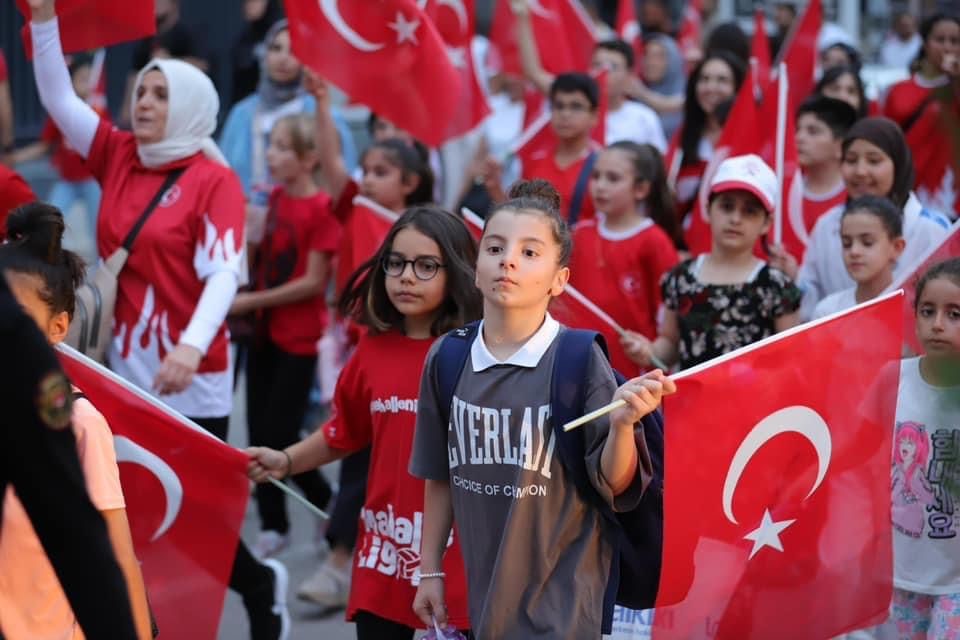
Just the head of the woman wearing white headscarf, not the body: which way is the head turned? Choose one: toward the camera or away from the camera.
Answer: toward the camera

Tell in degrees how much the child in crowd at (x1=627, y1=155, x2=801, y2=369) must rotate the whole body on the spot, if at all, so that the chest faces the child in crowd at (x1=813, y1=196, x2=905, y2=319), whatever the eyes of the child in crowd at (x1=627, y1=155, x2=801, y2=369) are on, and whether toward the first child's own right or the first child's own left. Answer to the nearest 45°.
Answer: approximately 90° to the first child's own left

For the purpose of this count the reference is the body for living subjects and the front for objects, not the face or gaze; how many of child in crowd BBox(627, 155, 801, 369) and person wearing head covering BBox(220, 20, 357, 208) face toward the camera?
2

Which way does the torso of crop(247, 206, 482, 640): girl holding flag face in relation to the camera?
toward the camera

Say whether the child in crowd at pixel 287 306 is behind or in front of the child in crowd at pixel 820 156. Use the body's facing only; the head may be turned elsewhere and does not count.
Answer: in front

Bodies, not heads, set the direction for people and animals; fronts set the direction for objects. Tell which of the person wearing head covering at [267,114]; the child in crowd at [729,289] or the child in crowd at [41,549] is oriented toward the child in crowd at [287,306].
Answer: the person wearing head covering

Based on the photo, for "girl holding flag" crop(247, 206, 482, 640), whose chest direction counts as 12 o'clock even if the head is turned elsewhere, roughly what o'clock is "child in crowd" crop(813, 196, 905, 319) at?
The child in crowd is roughly at 8 o'clock from the girl holding flag.

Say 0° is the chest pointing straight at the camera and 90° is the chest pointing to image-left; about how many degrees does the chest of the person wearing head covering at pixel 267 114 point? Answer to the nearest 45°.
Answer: approximately 0°

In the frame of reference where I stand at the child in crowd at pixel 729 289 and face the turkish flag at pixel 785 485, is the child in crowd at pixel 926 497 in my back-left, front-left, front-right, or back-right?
front-left

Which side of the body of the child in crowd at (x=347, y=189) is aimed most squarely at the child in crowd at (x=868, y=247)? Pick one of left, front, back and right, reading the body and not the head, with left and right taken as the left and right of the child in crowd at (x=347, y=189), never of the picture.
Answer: left

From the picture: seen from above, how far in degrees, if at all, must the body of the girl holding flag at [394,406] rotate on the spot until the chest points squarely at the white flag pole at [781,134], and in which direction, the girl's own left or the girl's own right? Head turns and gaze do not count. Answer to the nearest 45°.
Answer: approximately 135° to the girl's own left

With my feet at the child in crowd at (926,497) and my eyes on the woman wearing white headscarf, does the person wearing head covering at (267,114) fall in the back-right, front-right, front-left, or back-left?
front-right

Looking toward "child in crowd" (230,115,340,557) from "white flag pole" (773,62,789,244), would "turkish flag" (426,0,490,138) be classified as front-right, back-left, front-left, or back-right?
front-right

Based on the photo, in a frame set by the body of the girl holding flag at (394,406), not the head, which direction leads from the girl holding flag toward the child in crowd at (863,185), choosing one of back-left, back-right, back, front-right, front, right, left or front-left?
back-left

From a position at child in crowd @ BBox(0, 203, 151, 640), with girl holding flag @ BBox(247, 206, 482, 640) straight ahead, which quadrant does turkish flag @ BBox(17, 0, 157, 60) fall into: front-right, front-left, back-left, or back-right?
front-left

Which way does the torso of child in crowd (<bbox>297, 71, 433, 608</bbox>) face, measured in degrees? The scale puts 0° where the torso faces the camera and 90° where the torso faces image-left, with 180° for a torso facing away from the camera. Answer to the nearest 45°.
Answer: approximately 45°

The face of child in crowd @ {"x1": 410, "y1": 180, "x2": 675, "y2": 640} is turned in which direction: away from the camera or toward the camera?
toward the camera

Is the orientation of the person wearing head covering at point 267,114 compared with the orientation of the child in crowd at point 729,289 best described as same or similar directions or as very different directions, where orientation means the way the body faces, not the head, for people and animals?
same or similar directions
